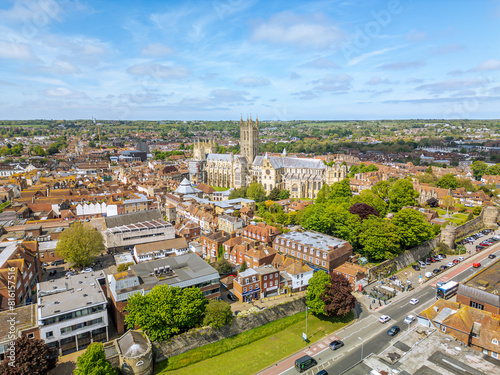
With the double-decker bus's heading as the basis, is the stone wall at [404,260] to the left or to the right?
on its right

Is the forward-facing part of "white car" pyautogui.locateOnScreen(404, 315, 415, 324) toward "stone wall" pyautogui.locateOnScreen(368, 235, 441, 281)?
no

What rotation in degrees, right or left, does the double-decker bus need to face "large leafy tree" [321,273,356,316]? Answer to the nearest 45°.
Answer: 0° — it already faces it

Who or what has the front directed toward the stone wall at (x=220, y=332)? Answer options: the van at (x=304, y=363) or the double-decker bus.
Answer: the double-decker bus

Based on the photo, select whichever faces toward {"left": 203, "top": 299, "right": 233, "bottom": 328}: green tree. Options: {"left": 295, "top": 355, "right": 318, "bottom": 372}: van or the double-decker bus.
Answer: the double-decker bus

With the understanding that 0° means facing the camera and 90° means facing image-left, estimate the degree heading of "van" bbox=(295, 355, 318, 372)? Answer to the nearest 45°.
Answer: approximately 225°

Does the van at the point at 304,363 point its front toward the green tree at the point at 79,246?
no

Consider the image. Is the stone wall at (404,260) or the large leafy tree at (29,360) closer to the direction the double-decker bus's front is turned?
the large leafy tree

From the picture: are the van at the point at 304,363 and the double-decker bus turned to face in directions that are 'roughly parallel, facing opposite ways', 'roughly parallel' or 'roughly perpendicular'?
roughly parallel, facing opposite ways

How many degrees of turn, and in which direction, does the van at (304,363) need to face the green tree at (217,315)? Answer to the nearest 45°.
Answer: approximately 135° to its left

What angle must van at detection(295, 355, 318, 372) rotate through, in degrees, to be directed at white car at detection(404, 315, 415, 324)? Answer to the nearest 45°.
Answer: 0° — it already faces it

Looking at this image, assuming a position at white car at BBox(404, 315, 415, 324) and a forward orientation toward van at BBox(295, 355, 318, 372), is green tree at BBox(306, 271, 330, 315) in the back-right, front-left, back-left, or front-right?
front-right

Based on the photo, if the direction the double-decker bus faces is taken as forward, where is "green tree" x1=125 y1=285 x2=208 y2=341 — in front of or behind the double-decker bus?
in front
